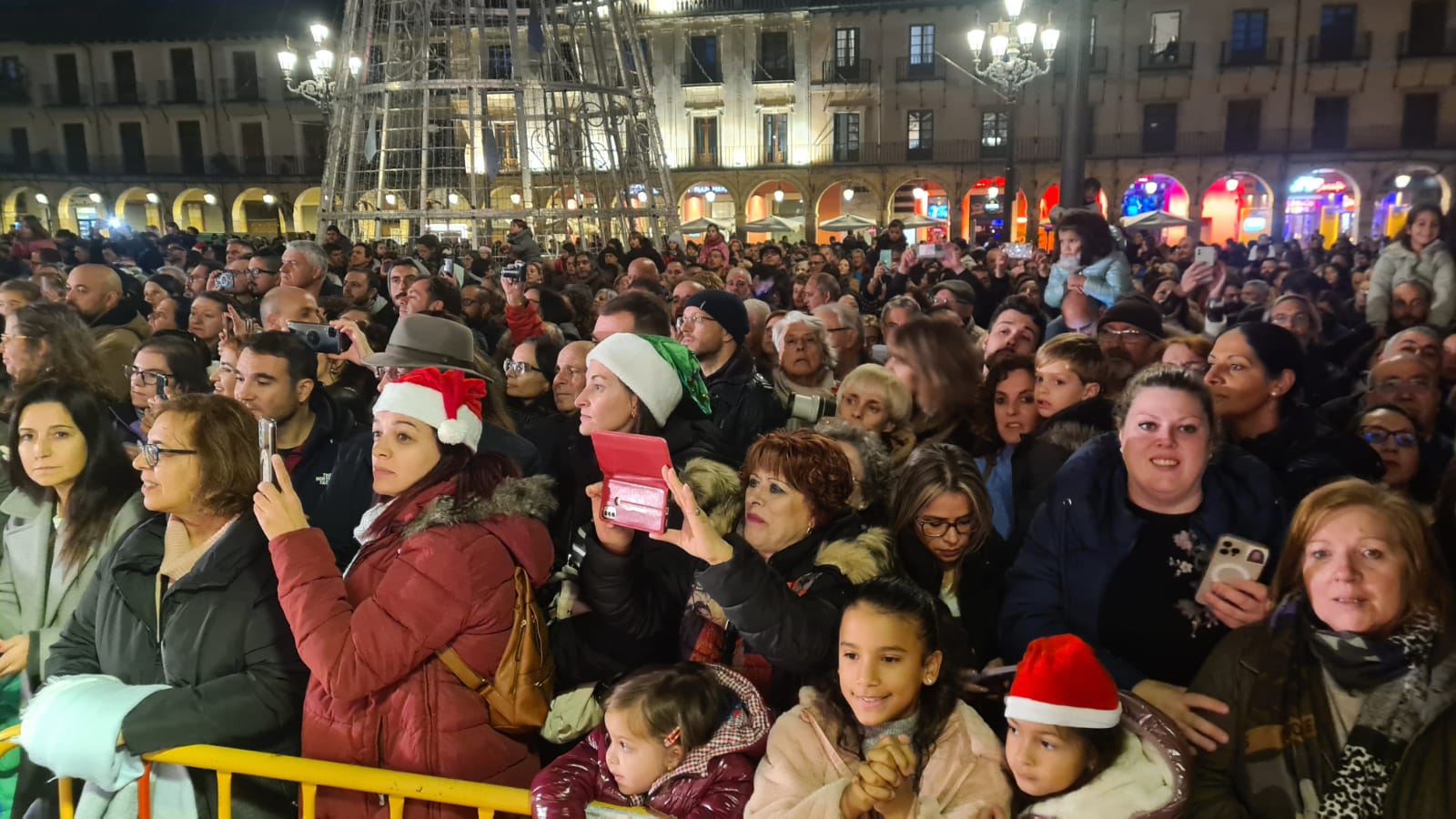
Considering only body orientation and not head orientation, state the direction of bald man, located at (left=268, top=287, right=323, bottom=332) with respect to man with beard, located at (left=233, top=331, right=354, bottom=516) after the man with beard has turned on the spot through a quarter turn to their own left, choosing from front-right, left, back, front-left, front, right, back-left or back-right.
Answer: back-left

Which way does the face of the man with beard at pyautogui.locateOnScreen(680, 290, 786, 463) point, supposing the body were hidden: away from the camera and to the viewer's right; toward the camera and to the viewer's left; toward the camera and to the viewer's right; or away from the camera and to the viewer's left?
toward the camera and to the viewer's left

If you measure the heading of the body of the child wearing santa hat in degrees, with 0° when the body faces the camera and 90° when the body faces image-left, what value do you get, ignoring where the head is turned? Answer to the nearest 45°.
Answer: approximately 45°

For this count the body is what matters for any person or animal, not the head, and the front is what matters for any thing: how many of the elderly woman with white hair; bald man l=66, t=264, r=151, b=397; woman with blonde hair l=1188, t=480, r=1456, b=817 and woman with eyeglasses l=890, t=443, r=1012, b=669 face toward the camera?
3

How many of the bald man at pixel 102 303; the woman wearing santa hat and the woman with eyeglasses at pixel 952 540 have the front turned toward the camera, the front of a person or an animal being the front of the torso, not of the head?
1

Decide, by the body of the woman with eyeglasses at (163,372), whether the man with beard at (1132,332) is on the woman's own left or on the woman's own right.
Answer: on the woman's own left

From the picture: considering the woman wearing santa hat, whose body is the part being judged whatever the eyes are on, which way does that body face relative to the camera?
to the viewer's left

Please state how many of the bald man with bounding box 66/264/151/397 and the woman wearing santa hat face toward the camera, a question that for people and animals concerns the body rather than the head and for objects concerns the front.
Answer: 0

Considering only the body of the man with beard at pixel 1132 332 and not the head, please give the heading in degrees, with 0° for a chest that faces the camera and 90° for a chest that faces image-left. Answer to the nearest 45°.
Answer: approximately 45°
